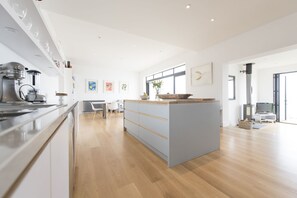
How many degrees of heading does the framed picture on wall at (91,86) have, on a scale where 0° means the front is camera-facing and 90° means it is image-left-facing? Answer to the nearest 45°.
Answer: approximately 0°

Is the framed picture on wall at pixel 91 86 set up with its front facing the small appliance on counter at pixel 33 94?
yes

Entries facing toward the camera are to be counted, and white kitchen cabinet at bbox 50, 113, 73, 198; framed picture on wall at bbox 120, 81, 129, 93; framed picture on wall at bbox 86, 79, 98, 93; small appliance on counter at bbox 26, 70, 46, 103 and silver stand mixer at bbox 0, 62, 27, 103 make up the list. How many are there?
2

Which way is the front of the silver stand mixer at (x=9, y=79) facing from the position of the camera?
facing to the right of the viewer

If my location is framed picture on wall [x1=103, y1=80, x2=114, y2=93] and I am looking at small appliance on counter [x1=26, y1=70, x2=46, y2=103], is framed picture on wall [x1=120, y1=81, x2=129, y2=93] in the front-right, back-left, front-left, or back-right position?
back-left

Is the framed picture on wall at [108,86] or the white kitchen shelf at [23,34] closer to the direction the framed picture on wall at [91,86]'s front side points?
the white kitchen shelf

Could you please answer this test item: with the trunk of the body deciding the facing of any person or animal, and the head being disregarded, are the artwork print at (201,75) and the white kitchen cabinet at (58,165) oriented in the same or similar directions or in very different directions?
very different directions

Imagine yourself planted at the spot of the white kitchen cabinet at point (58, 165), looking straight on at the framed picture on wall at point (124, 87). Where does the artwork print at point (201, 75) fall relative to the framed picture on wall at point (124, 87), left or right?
right

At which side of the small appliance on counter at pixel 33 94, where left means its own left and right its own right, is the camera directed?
right
